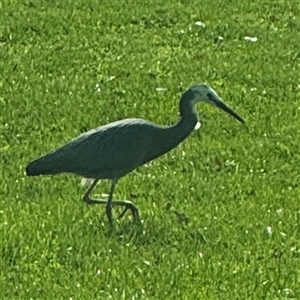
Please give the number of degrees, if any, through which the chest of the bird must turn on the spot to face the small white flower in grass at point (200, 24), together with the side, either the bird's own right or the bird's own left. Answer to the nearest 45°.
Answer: approximately 90° to the bird's own left

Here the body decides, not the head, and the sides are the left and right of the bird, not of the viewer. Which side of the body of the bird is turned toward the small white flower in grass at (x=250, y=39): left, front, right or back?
left

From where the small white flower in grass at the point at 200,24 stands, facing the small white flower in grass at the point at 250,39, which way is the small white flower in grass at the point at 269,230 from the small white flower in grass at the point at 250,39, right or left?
right

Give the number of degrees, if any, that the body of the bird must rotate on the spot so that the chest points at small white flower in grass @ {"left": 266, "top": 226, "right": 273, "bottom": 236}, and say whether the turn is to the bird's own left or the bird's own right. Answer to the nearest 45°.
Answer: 0° — it already faces it

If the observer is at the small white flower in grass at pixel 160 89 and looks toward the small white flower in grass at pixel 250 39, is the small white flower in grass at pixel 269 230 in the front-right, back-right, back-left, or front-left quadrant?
back-right

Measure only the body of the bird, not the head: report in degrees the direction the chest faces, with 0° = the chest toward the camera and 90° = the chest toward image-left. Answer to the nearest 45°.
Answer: approximately 270°

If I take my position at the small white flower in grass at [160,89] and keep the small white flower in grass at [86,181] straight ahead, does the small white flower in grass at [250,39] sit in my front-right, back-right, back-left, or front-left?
back-left

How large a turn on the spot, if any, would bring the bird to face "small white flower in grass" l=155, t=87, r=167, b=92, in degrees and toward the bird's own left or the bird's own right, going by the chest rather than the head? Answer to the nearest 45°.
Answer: approximately 90° to the bird's own left
